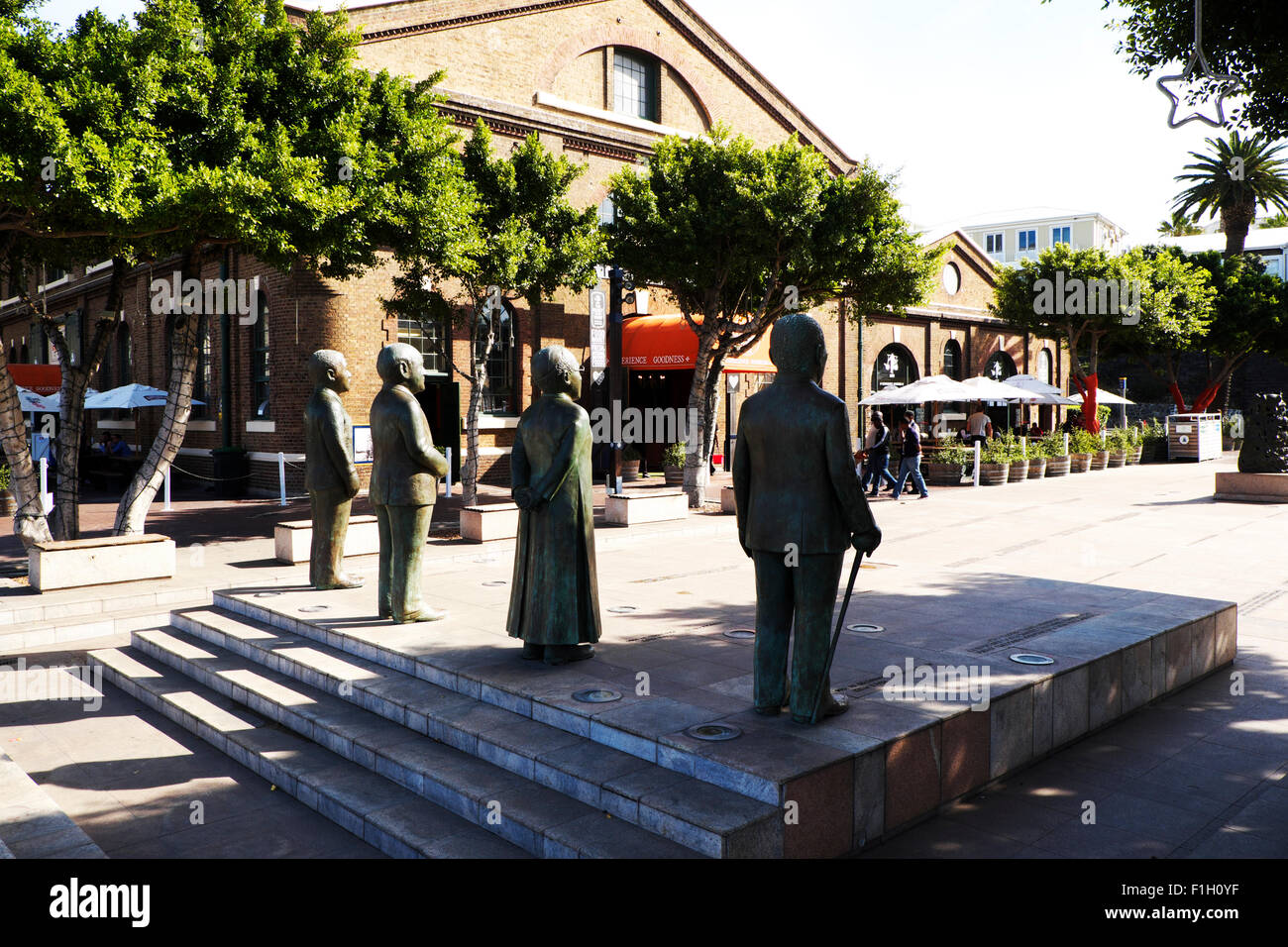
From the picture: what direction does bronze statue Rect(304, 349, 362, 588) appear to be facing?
to the viewer's right

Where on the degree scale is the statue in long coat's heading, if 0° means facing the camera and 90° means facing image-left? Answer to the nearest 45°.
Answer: approximately 225°

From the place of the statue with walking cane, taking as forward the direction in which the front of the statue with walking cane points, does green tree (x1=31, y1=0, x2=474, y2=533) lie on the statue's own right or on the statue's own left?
on the statue's own left

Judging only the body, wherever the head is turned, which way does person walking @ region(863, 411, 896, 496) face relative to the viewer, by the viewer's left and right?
facing to the left of the viewer

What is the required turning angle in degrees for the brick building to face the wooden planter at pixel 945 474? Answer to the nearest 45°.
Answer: approximately 45° to its left
